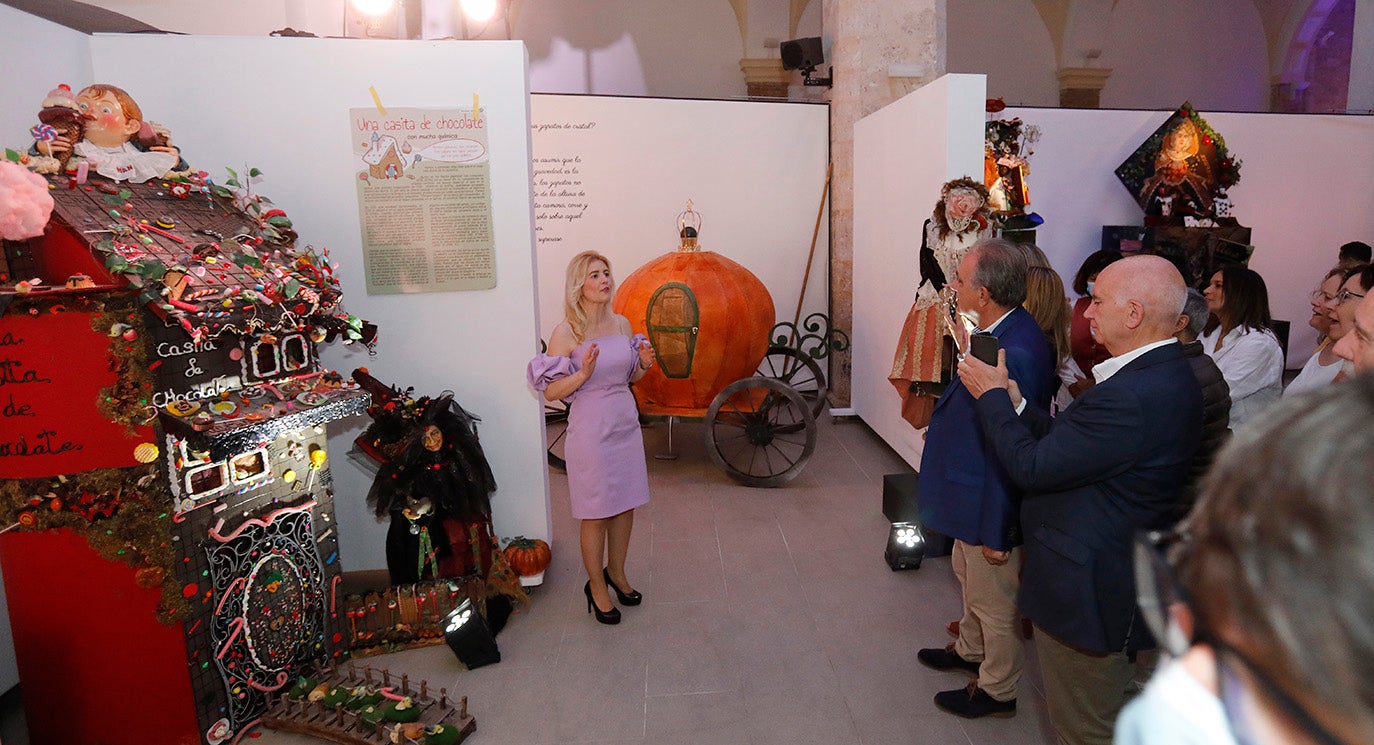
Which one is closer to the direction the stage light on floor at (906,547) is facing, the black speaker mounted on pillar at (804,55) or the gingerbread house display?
the gingerbread house display

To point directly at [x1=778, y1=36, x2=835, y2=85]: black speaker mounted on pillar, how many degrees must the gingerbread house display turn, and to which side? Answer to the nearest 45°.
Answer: approximately 90° to its left

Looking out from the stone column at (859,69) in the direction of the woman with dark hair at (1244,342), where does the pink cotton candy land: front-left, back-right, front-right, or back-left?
front-right

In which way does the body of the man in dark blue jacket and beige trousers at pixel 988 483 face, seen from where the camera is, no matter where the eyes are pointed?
to the viewer's left

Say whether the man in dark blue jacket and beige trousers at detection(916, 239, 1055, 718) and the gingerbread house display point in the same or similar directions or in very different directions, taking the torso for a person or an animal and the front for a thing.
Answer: very different directions

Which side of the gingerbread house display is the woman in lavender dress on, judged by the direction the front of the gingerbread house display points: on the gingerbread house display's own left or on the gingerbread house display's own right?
on the gingerbread house display's own left

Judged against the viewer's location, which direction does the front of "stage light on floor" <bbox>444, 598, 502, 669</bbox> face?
facing the viewer and to the left of the viewer

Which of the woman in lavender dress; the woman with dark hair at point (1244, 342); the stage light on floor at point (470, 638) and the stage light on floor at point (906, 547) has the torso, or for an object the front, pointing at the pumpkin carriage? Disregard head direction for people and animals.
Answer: the woman with dark hair

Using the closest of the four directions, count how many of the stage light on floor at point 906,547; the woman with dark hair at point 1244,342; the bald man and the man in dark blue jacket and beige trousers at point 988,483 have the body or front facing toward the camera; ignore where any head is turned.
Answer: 1

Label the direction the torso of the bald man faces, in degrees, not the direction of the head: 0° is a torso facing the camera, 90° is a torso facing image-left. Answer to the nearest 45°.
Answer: approximately 90°

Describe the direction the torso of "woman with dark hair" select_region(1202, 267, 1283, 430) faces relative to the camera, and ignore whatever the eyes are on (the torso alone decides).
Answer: to the viewer's left

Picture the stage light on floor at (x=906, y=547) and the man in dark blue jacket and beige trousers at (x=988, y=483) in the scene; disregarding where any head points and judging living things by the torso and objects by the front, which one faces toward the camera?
the stage light on floor

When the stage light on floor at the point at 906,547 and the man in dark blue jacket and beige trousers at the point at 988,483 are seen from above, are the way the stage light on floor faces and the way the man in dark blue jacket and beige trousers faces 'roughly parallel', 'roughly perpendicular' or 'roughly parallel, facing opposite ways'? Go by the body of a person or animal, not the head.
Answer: roughly perpendicular

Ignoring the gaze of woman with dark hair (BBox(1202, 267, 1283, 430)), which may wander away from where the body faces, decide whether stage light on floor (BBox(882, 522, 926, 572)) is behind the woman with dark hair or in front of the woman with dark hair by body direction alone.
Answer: in front

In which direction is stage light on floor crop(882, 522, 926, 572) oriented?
toward the camera

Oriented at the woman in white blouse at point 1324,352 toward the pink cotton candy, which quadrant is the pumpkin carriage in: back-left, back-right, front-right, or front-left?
front-right

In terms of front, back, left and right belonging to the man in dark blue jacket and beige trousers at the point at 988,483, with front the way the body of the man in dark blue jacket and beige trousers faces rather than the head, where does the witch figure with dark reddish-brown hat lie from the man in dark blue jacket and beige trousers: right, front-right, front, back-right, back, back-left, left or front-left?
front
